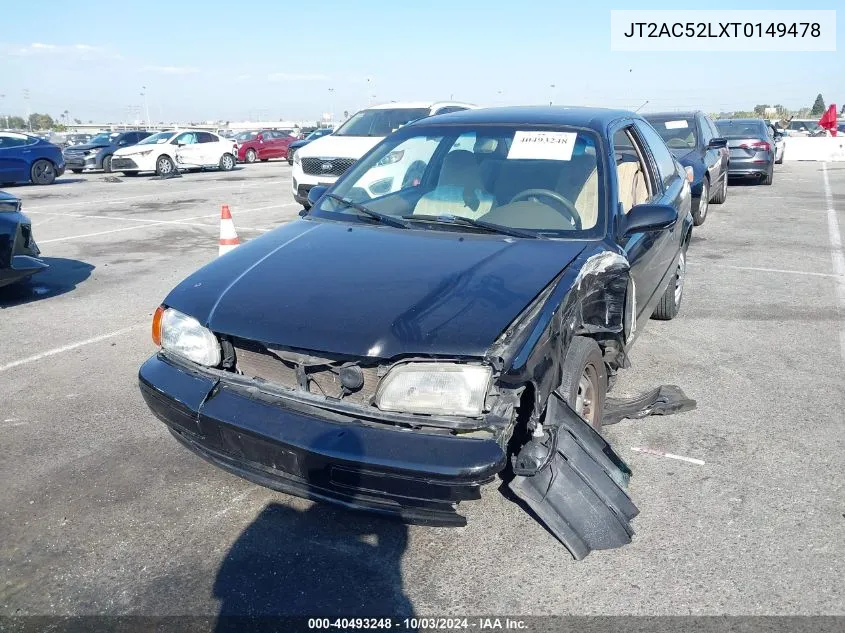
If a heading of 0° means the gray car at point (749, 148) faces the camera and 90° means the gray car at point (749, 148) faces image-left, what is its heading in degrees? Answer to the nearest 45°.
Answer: approximately 180°

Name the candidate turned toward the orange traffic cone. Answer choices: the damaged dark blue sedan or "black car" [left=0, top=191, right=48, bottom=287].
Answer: the black car

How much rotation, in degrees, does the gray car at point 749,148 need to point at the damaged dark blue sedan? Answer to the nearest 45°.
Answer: approximately 180°

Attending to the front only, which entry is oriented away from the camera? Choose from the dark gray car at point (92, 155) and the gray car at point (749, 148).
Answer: the gray car at point (749, 148)

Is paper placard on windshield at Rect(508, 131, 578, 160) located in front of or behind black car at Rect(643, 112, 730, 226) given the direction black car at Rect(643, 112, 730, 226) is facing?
in front

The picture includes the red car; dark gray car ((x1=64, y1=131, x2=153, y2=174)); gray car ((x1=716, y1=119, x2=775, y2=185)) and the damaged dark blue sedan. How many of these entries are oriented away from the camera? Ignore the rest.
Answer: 1

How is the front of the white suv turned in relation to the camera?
facing the viewer and to the left of the viewer

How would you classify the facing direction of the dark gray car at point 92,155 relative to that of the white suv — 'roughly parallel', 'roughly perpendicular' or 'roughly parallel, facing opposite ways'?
roughly parallel

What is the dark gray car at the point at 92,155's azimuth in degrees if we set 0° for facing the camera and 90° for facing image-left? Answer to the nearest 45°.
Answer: approximately 45°

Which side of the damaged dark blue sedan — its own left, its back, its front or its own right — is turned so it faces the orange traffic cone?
right

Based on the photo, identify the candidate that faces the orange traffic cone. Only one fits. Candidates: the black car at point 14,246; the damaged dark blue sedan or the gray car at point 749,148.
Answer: the black car at point 14,246

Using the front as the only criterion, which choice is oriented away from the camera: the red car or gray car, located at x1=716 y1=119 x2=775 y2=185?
the gray car

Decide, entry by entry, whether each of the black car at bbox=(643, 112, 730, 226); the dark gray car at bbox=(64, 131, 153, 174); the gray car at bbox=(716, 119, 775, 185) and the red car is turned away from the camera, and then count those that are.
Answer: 1

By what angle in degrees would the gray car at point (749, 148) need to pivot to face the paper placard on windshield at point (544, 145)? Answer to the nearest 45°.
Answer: approximately 180°

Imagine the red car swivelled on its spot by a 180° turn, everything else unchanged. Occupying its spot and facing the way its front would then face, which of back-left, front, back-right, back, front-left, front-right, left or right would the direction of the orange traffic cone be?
back-right

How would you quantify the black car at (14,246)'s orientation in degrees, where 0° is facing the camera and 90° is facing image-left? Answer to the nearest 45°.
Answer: approximately 315°
